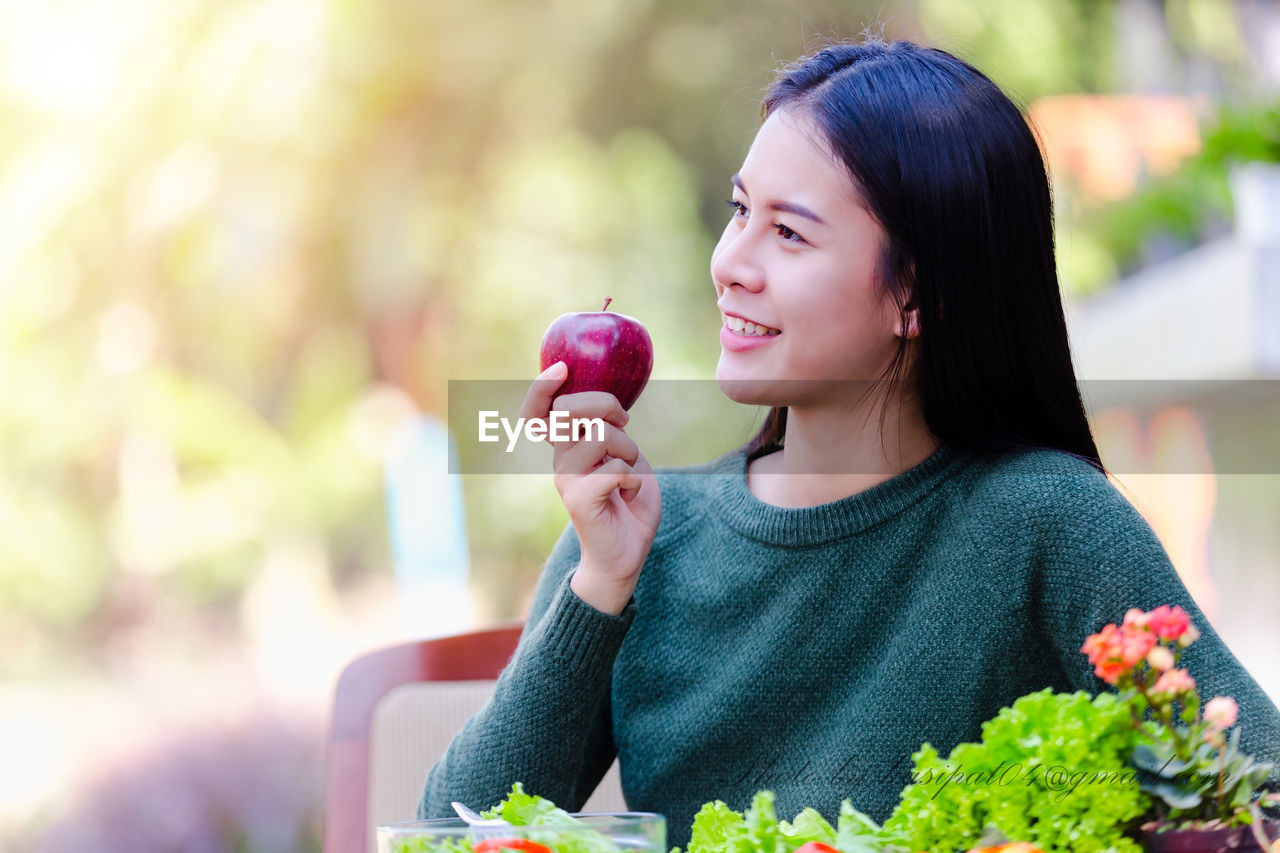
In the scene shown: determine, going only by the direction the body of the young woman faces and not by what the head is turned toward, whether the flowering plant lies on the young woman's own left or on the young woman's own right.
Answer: on the young woman's own left

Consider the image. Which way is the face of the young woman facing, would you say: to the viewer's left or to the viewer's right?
to the viewer's left

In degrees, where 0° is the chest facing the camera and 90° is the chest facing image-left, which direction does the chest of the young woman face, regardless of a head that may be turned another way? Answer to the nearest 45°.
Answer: approximately 45°
